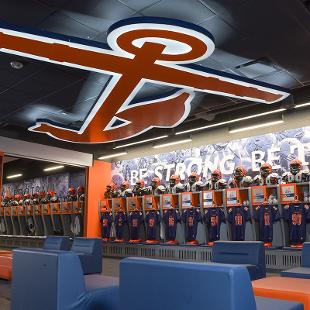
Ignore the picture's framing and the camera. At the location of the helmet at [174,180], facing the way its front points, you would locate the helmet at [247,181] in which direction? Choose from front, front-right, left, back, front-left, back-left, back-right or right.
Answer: left

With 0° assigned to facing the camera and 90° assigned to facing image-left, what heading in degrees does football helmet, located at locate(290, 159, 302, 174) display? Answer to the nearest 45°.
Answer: approximately 45°

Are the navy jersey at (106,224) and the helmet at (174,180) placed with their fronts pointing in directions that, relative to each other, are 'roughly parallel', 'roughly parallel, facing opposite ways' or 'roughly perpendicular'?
roughly parallel

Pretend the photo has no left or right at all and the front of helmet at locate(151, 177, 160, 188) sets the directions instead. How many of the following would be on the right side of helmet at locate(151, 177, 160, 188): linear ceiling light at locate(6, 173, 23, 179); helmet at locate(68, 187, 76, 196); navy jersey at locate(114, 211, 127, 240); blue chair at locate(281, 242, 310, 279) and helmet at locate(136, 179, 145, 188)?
4

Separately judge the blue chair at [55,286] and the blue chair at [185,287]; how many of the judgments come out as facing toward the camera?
0

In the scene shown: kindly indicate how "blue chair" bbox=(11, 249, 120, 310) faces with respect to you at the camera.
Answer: facing away from the viewer and to the right of the viewer

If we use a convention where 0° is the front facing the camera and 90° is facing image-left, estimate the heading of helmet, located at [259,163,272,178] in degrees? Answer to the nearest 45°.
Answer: approximately 45°

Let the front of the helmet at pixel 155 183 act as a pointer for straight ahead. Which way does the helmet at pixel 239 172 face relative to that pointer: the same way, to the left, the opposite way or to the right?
the same way

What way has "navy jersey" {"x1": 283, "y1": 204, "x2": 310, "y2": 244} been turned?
toward the camera

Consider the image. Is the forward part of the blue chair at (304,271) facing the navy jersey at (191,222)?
no

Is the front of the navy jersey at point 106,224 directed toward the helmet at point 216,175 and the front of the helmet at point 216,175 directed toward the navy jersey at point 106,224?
no

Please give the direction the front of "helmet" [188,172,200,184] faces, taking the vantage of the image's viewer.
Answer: facing the viewer and to the left of the viewer

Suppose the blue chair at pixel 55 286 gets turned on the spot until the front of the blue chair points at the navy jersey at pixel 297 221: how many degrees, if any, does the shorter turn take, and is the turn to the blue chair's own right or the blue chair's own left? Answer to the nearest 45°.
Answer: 0° — it already faces it
